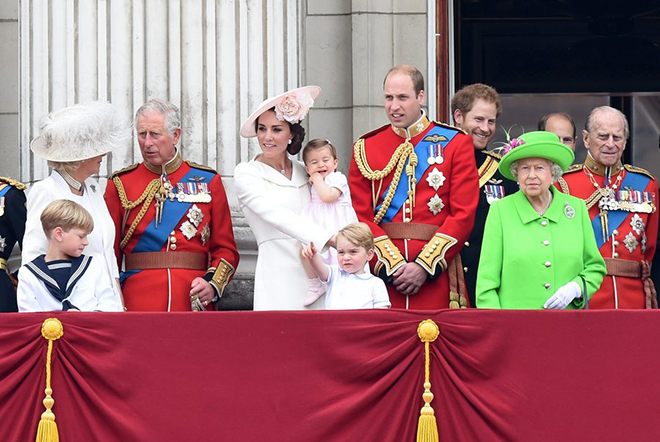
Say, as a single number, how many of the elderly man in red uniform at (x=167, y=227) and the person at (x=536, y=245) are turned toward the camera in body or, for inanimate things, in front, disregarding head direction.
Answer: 2

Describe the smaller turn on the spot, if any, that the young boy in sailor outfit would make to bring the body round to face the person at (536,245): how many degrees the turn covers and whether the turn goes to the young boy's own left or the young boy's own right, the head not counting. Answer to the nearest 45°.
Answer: approximately 90° to the young boy's own left

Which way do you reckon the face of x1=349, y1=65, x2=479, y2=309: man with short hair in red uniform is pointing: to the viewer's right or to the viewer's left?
to the viewer's left

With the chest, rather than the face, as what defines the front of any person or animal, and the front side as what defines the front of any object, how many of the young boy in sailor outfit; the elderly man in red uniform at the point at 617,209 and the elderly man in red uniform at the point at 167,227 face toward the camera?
3

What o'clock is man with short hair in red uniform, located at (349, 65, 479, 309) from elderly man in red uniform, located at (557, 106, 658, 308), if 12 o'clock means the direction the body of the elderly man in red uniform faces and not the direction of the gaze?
The man with short hair in red uniform is roughly at 2 o'clock from the elderly man in red uniform.

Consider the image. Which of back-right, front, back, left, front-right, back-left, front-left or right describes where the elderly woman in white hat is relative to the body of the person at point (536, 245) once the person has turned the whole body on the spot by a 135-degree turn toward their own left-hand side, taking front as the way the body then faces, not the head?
back-left

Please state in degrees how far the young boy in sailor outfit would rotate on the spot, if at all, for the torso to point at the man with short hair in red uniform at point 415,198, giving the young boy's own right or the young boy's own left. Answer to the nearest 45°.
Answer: approximately 90° to the young boy's own left
